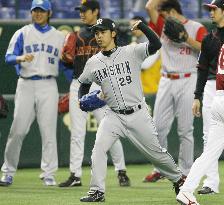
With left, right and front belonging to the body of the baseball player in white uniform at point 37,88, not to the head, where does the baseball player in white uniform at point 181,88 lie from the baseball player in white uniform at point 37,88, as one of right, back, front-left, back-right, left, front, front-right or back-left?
left

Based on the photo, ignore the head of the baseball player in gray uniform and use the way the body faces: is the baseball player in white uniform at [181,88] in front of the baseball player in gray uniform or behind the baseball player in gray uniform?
behind

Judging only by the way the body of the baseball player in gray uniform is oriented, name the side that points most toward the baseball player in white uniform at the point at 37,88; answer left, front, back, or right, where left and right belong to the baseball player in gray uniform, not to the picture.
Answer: right

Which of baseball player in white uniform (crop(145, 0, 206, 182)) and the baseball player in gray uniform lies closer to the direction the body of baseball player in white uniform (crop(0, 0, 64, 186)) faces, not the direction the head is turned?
the baseball player in gray uniform

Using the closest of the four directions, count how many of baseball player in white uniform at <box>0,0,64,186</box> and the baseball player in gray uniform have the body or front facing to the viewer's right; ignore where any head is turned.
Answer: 0

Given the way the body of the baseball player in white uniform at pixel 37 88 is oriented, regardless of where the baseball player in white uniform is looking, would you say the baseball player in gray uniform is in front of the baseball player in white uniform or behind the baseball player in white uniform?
in front

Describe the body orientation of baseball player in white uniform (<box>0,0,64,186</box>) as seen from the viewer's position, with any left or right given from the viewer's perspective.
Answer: facing the viewer

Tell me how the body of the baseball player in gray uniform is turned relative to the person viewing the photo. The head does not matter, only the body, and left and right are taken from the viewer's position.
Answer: facing the viewer and to the left of the viewer
